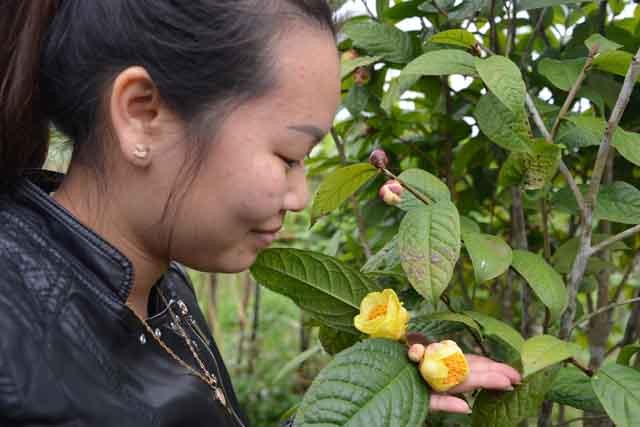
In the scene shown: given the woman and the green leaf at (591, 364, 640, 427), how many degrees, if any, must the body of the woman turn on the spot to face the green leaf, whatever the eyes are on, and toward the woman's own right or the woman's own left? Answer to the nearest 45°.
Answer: approximately 45° to the woman's own right

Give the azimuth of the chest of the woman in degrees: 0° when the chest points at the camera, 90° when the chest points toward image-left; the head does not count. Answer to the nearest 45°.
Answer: approximately 270°

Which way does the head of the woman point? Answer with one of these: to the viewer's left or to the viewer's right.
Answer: to the viewer's right
